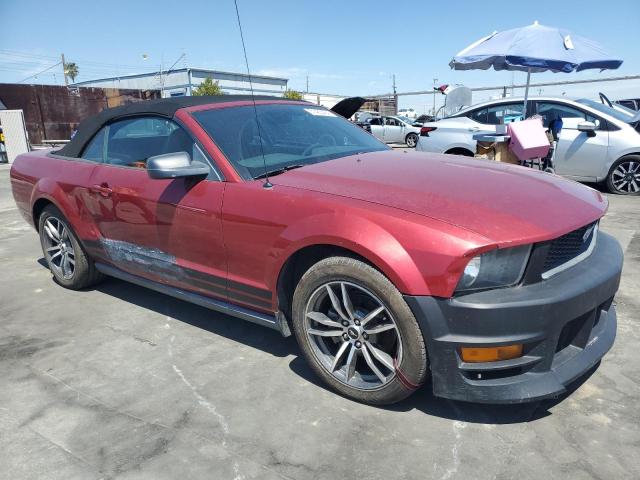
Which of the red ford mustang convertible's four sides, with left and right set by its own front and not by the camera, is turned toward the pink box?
left

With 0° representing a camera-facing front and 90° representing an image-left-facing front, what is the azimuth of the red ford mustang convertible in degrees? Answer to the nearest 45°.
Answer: approximately 315°

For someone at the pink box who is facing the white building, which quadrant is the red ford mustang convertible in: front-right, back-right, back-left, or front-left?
back-left

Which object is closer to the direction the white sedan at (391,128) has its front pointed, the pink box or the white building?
the pink box

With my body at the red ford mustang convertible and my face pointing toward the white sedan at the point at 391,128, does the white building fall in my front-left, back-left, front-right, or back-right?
front-left

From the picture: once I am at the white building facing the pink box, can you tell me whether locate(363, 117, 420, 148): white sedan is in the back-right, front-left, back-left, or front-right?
front-left

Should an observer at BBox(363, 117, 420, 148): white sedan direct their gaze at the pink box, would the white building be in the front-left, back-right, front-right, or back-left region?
back-right

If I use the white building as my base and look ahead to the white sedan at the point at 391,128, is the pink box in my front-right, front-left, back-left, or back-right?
front-right

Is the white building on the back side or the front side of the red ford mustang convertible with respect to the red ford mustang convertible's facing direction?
on the back side

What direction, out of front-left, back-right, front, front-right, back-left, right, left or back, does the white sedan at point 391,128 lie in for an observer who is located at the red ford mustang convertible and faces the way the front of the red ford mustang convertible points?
back-left
